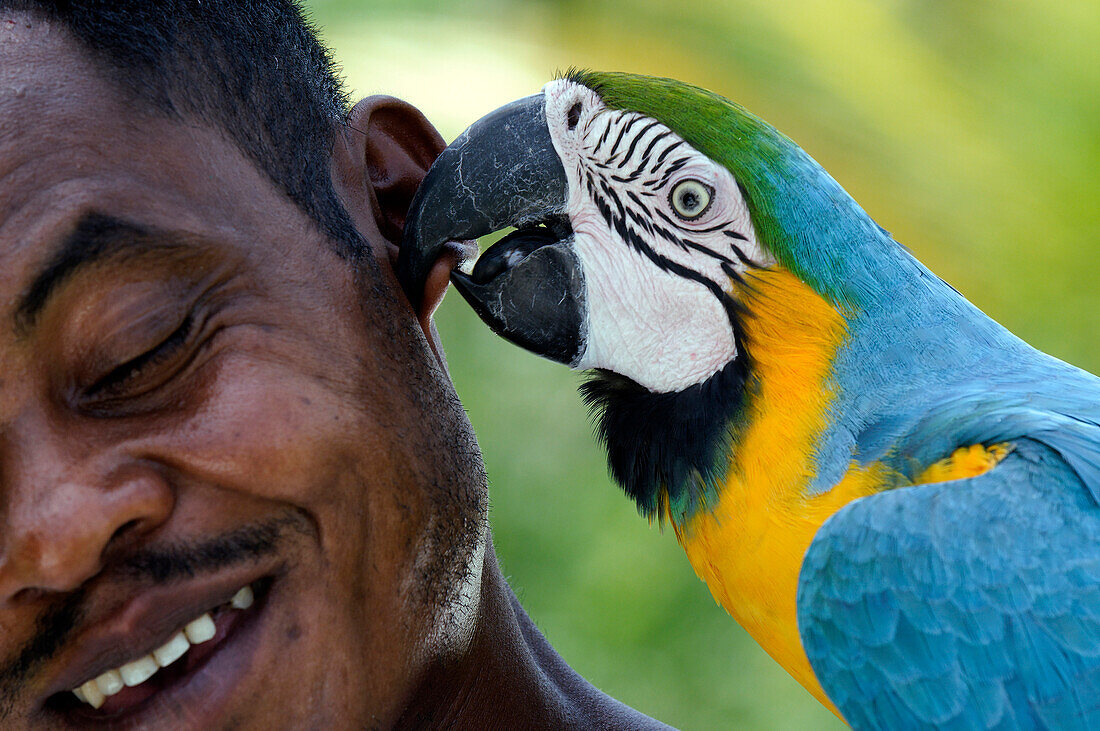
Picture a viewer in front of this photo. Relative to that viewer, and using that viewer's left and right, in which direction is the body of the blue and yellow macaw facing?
facing to the left of the viewer
